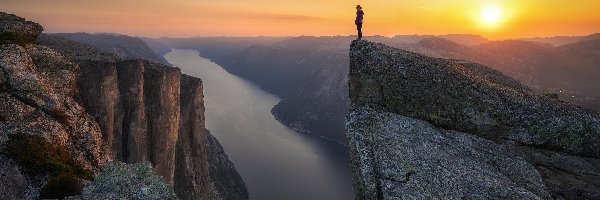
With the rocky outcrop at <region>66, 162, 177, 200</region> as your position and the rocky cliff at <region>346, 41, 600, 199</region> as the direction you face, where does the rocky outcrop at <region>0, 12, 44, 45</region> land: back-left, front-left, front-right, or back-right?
back-left

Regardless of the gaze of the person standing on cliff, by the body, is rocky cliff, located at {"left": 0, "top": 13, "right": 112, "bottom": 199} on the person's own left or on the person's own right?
on the person's own left
